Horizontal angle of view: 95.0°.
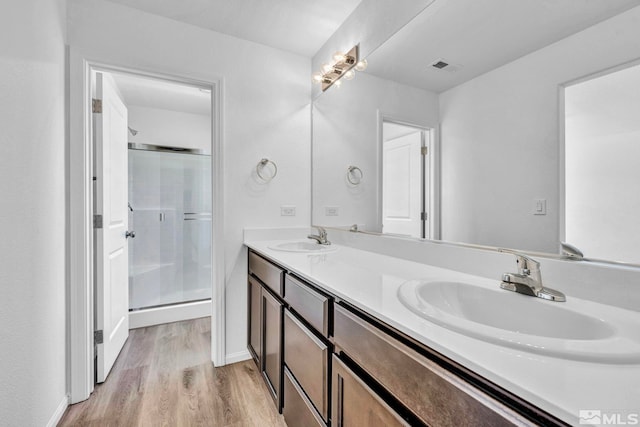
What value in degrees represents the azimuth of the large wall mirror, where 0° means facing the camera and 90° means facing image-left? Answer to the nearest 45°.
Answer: approximately 45°

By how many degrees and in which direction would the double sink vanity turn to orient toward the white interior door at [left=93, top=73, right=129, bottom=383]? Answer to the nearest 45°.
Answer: approximately 45° to its right

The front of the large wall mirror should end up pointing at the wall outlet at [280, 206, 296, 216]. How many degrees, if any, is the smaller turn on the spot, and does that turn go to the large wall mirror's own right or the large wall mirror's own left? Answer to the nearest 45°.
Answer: approximately 90° to the large wall mirror's own right

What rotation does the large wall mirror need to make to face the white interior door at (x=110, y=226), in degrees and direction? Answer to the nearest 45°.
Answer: approximately 45° to its right

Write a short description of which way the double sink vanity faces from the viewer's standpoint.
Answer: facing the viewer and to the left of the viewer

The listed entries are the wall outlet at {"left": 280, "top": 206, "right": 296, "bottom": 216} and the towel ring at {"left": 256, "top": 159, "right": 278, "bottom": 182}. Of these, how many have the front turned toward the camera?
2

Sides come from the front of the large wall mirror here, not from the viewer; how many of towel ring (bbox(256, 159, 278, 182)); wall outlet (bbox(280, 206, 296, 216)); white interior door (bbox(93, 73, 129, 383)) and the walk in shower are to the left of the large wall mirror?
0

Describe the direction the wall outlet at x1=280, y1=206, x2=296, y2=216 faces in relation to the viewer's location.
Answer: facing the viewer

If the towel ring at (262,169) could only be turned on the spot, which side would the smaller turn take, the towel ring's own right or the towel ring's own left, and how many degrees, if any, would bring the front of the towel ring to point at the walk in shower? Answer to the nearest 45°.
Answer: approximately 135° to the towel ring's own right

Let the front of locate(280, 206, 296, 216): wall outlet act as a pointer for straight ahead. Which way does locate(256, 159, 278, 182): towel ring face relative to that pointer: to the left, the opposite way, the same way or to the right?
the same way

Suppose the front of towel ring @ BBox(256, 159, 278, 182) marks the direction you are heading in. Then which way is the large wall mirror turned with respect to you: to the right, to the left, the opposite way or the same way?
to the right

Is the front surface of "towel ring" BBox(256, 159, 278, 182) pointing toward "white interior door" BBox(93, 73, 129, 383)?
no

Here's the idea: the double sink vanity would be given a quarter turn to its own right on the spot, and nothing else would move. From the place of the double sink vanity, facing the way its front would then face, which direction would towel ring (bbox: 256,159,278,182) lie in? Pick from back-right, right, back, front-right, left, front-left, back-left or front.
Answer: front

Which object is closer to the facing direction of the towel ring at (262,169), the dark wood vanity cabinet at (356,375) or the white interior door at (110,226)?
the dark wood vanity cabinet

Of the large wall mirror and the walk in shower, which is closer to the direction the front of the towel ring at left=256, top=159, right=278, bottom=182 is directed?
the large wall mirror
